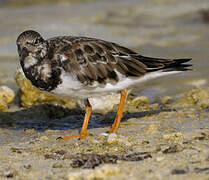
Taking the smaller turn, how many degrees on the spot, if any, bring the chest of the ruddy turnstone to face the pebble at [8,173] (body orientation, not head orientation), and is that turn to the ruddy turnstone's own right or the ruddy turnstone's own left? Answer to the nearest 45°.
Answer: approximately 90° to the ruddy turnstone's own left

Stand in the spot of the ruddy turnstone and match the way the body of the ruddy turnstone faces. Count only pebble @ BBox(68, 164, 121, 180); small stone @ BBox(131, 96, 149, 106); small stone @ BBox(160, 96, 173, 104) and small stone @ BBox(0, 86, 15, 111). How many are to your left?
1

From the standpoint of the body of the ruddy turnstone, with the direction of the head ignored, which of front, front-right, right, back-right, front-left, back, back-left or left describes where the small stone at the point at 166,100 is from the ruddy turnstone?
back-right

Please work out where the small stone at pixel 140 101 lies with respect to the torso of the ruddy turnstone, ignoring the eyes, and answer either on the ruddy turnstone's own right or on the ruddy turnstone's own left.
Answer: on the ruddy turnstone's own right

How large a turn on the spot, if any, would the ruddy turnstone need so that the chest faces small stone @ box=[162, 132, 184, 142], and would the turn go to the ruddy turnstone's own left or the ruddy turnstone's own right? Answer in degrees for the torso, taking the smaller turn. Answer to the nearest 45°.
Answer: approximately 135° to the ruddy turnstone's own left

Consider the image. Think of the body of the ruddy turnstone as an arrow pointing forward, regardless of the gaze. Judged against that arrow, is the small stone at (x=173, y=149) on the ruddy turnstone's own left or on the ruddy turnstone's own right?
on the ruddy turnstone's own left

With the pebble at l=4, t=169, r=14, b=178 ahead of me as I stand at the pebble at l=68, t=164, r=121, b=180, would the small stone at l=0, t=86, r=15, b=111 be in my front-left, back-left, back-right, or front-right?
front-right

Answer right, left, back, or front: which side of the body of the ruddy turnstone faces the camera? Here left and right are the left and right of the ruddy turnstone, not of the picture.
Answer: left
